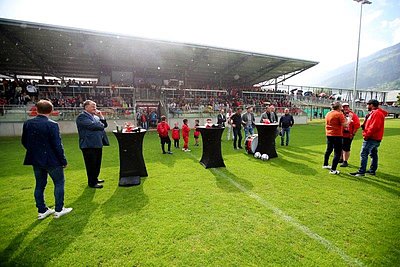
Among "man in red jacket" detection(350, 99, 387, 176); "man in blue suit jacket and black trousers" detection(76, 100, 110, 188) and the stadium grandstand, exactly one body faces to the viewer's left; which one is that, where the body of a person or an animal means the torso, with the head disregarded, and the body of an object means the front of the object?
the man in red jacket

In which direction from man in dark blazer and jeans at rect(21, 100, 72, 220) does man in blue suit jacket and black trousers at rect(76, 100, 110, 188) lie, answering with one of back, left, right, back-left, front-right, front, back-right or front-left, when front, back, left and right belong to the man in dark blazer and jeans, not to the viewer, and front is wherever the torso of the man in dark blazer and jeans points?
front

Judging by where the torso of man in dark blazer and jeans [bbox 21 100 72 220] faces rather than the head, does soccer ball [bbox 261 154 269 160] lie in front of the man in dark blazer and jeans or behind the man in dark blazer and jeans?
in front

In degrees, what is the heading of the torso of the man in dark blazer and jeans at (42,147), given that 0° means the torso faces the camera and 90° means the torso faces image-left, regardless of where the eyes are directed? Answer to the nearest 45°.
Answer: approximately 225°

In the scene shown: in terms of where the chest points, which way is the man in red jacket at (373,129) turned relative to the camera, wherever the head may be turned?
to the viewer's left

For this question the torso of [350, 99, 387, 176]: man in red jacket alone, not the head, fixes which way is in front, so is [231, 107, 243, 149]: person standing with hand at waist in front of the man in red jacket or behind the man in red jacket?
in front

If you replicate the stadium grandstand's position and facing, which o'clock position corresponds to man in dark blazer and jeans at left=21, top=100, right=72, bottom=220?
The man in dark blazer and jeans is roughly at 1 o'clock from the stadium grandstand.

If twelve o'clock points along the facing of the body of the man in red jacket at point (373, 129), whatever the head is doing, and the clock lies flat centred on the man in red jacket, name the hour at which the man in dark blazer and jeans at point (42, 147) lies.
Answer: The man in dark blazer and jeans is roughly at 10 o'clock from the man in red jacket.

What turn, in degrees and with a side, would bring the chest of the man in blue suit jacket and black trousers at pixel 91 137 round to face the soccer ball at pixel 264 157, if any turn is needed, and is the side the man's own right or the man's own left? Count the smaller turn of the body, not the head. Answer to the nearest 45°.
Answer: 0° — they already face it

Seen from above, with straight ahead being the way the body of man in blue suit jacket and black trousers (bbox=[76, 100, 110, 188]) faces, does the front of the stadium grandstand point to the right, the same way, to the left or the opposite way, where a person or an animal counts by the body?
to the right

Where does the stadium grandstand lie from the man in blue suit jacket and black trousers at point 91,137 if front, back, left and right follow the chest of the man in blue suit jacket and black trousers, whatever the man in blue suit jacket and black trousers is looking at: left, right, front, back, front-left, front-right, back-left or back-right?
left

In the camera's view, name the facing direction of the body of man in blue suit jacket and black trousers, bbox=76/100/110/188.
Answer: to the viewer's right
